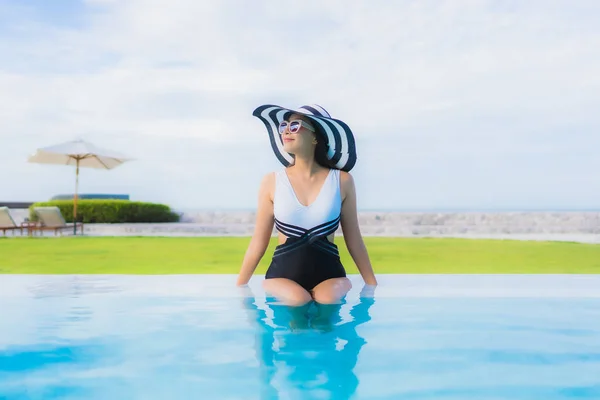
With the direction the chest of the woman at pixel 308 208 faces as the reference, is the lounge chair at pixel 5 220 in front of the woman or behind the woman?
behind

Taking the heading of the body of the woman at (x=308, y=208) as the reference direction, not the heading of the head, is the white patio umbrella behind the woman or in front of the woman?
behind

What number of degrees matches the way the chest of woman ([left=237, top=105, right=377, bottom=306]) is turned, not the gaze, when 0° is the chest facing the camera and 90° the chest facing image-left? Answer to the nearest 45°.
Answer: approximately 0°

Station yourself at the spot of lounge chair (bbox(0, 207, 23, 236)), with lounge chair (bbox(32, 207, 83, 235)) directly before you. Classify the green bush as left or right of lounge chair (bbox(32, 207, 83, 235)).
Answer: left

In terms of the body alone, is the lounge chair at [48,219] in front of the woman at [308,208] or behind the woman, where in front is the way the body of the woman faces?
behind

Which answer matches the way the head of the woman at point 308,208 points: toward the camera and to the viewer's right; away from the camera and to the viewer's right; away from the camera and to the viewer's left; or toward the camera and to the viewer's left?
toward the camera and to the viewer's left

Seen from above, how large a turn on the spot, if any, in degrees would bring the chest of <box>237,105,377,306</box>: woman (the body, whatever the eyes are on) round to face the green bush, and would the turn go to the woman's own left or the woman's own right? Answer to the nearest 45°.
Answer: approximately 180°
